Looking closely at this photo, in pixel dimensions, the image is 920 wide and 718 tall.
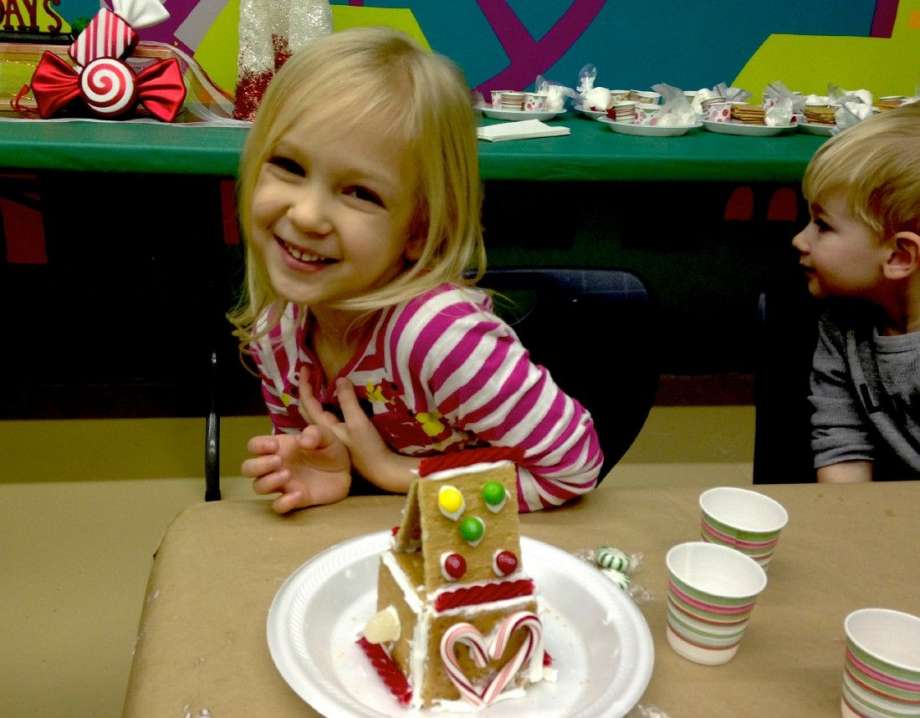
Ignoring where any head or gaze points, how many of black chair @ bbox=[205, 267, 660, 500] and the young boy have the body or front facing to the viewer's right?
0

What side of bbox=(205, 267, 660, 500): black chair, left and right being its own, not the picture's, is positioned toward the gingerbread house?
front

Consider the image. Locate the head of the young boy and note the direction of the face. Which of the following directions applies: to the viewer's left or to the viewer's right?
to the viewer's left

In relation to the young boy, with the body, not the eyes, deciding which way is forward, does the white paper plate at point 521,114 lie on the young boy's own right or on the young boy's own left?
on the young boy's own right

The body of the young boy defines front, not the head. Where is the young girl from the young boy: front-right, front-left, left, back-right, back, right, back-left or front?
front

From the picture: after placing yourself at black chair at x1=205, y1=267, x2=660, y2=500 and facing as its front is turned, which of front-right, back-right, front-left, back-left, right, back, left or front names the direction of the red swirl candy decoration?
back-right

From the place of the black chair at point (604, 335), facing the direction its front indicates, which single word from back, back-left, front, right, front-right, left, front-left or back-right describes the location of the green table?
back

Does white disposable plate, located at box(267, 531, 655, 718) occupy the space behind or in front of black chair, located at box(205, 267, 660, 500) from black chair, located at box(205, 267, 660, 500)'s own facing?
in front

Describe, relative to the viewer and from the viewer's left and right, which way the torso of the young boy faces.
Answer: facing the viewer and to the left of the viewer

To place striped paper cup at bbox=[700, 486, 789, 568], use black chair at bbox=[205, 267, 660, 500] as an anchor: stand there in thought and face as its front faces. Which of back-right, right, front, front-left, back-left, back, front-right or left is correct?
front

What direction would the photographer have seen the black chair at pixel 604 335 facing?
facing the viewer

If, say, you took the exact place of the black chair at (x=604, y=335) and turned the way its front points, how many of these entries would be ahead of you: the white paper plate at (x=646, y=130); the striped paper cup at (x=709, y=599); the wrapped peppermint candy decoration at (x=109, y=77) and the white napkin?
1

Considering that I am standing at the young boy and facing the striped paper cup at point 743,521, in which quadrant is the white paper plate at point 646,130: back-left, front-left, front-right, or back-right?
back-right

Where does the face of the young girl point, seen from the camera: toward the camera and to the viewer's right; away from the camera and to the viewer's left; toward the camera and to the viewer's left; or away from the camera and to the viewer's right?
toward the camera and to the viewer's left

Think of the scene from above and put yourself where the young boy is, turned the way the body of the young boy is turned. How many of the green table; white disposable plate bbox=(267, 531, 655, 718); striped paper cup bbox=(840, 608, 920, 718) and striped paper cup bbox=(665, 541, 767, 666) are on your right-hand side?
1
